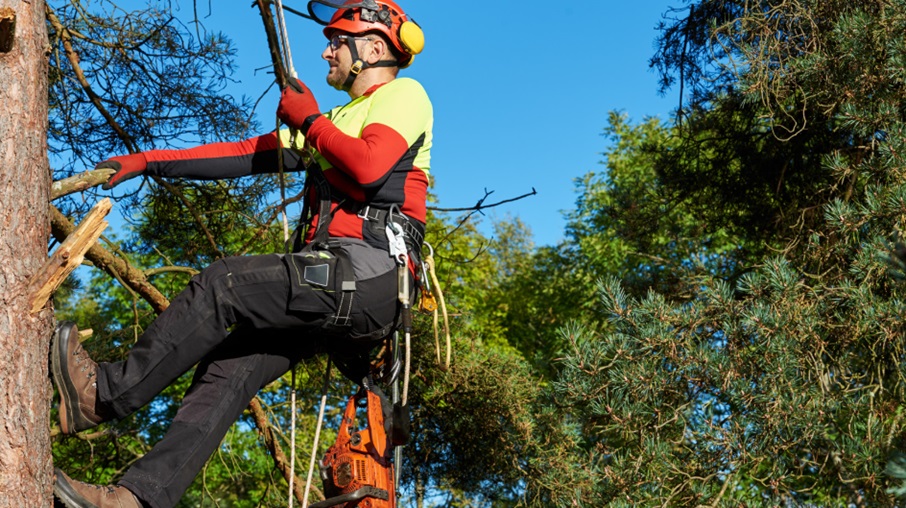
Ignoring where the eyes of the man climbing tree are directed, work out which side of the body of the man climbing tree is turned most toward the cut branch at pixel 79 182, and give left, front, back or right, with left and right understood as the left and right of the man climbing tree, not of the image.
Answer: front

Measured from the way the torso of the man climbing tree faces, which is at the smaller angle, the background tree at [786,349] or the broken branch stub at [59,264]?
the broken branch stub

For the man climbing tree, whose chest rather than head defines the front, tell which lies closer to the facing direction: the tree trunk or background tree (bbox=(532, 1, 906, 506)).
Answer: the tree trunk

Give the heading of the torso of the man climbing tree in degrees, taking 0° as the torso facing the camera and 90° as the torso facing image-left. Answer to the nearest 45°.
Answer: approximately 90°

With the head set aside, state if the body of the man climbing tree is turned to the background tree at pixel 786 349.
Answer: no
